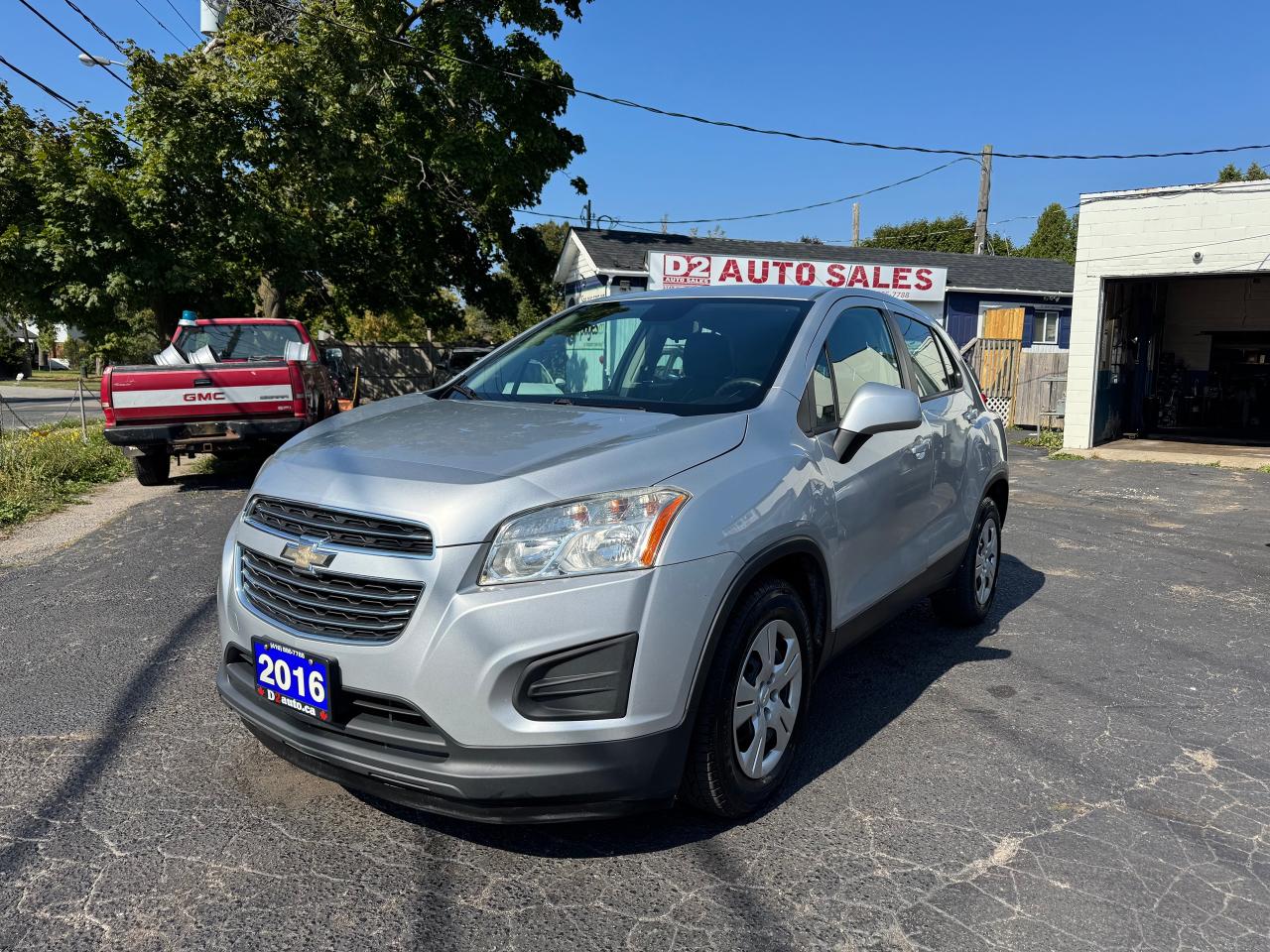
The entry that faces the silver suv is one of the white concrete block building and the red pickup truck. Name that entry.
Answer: the white concrete block building

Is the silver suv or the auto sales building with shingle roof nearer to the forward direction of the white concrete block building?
the silver suv

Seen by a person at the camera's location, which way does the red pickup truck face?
facing away from the viewer

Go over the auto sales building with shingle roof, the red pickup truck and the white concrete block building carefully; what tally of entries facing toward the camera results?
2

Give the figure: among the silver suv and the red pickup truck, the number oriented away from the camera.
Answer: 1

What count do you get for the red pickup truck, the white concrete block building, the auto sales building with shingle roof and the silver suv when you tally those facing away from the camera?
1

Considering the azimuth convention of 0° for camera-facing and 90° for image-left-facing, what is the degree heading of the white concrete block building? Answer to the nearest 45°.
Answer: approximately 0°

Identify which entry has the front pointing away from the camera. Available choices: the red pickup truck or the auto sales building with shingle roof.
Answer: the red pickup truck

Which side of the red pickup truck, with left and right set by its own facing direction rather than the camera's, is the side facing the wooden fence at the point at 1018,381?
right

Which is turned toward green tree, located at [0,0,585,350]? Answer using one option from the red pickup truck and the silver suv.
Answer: the red pickup truck

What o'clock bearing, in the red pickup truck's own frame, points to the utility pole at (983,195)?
The utility pole is roughly at 2 o'clock from the red pickup truck.

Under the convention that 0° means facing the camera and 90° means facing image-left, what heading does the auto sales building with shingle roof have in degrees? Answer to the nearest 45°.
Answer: approximately 0°

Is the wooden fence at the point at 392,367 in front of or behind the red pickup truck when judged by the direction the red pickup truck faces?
in front
